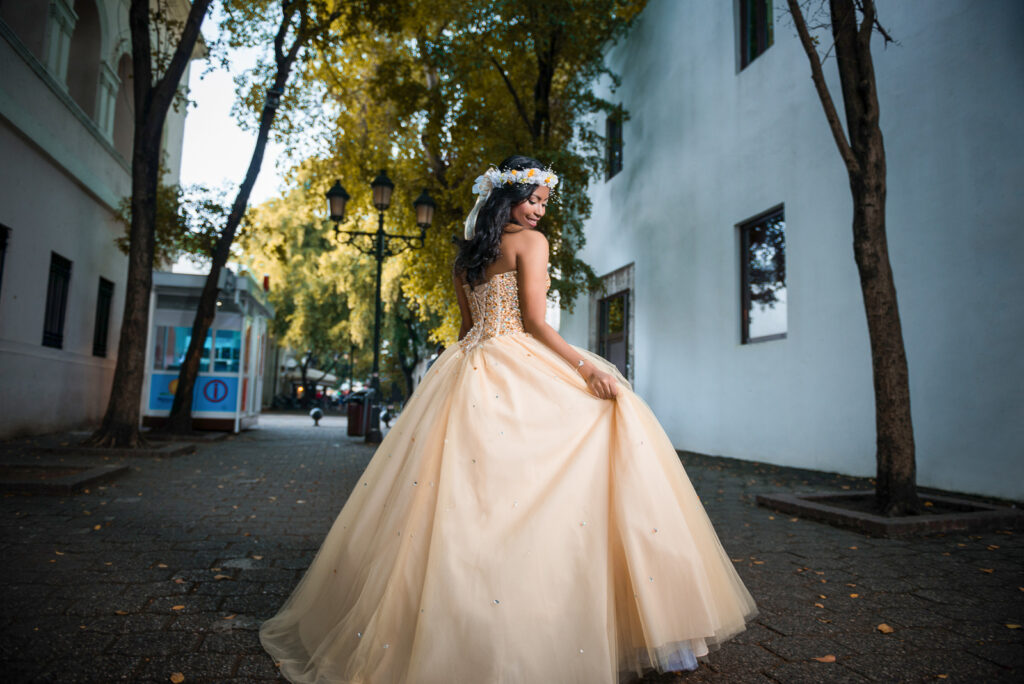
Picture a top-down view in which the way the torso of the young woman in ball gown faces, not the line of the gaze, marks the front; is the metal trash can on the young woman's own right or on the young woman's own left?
on the young woman's own left

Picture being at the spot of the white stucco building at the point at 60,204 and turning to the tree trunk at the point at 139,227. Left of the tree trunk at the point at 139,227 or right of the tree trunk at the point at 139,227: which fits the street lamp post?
left

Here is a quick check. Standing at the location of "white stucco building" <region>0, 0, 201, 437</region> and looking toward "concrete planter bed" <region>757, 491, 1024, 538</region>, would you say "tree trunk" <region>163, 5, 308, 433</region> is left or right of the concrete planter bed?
left

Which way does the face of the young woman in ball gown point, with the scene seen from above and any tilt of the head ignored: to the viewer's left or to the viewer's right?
to the viewer's right

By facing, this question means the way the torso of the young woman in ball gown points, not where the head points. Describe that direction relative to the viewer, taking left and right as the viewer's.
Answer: facing away from the viewer and to the right of the viewer

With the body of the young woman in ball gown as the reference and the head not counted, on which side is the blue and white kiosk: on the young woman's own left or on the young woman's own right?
on the young woman's own left

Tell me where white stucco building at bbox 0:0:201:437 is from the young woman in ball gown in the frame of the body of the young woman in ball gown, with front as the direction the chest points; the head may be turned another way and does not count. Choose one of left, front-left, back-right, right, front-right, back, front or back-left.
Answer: left

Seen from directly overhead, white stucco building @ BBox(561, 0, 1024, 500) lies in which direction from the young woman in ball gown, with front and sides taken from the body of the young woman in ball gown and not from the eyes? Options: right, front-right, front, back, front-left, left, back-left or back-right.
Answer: front

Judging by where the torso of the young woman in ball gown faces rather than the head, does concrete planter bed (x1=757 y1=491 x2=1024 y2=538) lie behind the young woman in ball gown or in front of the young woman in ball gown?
in front

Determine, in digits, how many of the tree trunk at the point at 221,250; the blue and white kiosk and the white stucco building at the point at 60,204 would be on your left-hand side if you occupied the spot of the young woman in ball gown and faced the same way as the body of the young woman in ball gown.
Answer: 3

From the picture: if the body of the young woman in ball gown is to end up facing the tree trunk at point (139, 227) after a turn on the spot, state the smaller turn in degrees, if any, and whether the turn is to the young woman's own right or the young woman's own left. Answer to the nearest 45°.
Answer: approximately 90° to the young woman's own left

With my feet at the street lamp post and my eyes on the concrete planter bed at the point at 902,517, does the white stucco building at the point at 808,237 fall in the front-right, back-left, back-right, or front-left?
front-left
